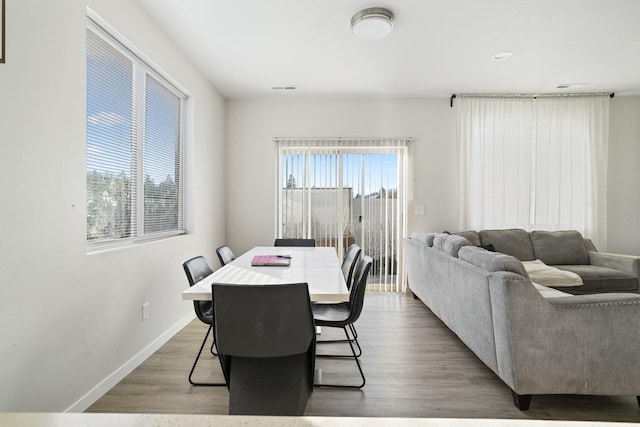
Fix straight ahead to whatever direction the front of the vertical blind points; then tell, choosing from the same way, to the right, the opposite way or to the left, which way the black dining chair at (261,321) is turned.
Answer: the opposite way

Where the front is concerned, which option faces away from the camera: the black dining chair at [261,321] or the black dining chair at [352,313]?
the black dining chair at [261,321]

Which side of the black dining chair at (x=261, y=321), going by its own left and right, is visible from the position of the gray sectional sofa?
right

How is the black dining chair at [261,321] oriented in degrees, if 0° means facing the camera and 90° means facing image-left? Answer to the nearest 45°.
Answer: approximately 180°

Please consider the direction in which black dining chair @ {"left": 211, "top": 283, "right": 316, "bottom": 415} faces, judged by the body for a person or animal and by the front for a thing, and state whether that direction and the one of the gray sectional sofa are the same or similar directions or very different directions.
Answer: very different directions

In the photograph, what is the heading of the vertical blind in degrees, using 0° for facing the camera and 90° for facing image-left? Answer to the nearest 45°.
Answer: approximately 0°

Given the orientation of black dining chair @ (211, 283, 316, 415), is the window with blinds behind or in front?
in front

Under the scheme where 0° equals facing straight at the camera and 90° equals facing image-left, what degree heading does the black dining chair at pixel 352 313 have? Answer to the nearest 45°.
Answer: approximately 90°
